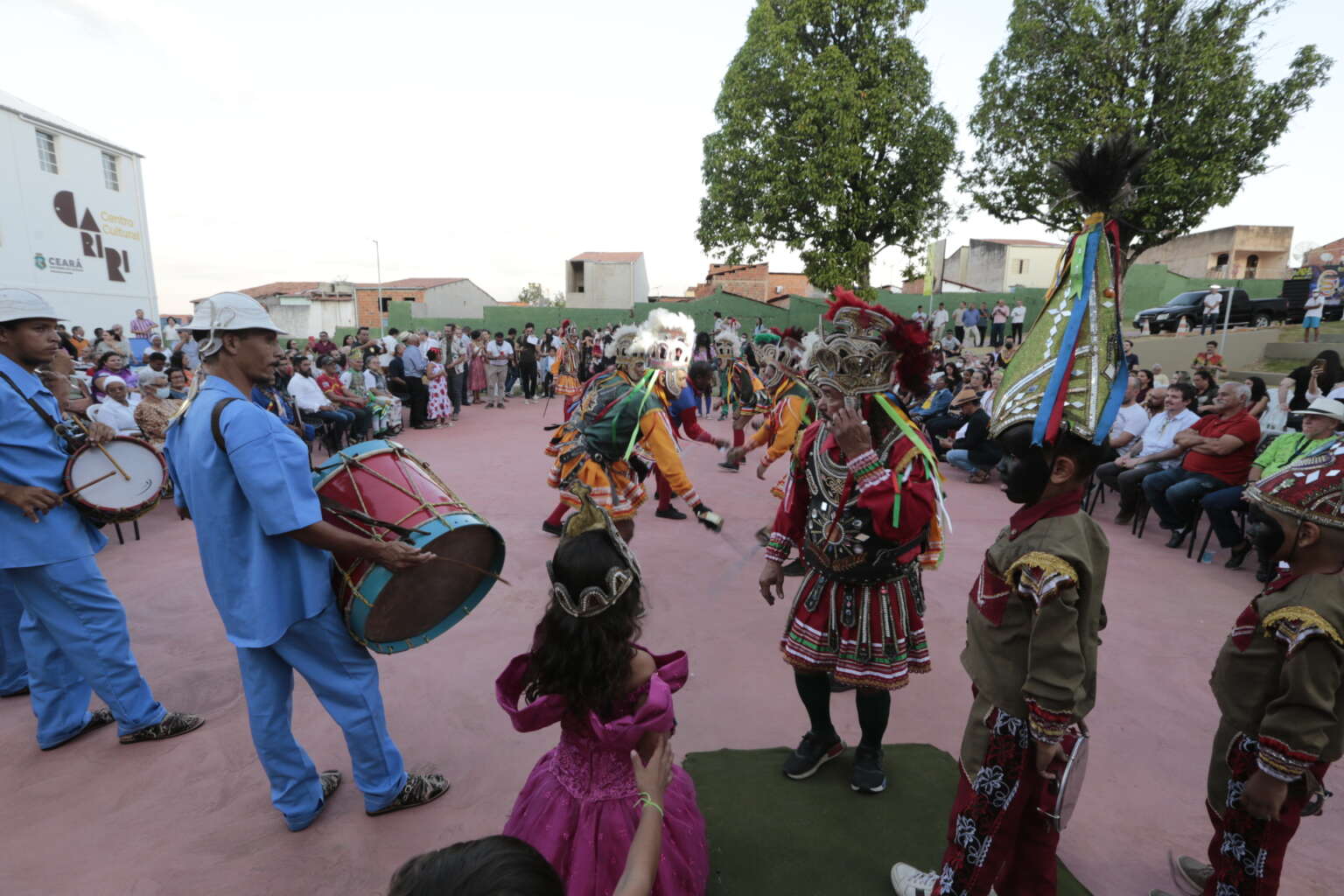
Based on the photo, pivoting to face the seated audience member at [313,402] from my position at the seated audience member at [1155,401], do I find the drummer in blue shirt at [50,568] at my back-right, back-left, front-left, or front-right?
front-left

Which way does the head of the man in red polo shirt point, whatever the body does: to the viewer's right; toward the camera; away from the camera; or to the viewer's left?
to the viewer's left

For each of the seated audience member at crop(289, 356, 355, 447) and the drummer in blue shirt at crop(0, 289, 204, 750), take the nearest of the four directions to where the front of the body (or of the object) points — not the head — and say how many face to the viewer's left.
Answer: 0

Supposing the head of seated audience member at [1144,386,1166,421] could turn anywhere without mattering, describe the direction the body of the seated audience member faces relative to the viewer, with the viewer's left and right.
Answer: facing the viewer and to the left of the viewer

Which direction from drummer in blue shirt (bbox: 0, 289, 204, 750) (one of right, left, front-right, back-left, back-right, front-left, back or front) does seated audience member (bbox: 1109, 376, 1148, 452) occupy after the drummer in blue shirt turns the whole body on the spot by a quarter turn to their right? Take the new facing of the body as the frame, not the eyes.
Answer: left

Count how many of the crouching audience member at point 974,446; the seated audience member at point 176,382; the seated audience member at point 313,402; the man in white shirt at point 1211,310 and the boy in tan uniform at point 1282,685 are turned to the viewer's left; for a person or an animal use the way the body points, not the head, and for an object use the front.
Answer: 2

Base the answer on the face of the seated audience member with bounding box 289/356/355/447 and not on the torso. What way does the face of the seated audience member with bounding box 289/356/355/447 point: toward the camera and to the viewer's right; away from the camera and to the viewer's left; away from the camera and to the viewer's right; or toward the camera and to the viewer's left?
toward the camera and to the viewer's right

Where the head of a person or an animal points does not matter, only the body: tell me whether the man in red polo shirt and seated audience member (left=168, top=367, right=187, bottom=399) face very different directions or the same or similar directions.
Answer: very different directions

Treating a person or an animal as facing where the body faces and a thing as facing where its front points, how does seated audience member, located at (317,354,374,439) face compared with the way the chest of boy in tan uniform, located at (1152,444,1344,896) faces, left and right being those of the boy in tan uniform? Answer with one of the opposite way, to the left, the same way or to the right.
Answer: the opposite way

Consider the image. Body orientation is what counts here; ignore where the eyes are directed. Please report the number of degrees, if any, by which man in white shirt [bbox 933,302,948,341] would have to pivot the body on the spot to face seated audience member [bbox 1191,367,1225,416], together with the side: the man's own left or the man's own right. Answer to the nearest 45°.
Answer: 0° — they already face them

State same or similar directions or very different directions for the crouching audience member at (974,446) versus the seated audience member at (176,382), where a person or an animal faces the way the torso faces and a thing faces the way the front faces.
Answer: very different directions

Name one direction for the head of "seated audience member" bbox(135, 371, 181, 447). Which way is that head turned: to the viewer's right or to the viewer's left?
to the viewer's right

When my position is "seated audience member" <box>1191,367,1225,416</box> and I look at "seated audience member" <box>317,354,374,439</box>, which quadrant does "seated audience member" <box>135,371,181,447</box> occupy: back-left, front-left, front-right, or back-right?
front-left

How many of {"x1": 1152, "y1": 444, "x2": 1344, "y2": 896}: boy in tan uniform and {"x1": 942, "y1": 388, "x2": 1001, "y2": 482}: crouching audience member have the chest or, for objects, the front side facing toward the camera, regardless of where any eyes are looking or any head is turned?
0

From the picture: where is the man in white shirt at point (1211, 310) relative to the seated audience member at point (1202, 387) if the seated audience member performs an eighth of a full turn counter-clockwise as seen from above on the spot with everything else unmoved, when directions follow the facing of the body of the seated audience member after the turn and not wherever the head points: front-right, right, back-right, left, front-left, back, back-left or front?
back

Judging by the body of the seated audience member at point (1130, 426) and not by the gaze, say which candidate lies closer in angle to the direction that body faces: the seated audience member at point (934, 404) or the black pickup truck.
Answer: the seated audience member

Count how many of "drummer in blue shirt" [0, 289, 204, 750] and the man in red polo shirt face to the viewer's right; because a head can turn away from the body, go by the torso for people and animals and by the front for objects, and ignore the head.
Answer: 1

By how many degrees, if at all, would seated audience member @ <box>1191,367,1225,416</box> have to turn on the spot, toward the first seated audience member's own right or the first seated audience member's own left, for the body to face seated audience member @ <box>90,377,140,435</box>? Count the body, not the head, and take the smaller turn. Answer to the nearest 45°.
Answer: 0° — they already face them
